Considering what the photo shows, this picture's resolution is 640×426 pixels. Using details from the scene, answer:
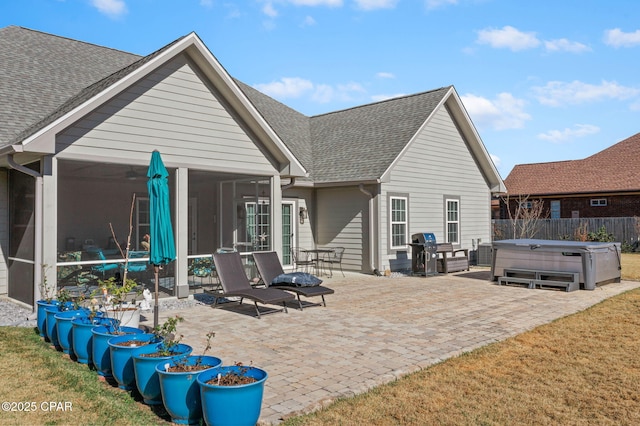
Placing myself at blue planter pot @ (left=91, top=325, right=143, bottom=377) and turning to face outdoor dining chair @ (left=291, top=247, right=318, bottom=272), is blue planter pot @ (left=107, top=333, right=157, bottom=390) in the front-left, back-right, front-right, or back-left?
back-right

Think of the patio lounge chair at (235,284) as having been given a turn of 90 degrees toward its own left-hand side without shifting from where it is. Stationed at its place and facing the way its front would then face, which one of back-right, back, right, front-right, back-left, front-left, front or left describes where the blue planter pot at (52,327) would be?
back

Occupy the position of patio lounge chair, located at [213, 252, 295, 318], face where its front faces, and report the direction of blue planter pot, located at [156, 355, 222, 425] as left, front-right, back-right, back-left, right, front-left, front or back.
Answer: front-right

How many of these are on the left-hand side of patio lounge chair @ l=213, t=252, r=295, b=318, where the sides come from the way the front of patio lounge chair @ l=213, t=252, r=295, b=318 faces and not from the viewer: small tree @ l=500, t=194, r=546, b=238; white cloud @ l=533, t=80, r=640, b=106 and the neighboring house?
3

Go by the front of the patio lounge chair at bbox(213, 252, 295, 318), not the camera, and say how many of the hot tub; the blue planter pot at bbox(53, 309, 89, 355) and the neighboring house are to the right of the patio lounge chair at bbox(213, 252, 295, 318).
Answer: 1

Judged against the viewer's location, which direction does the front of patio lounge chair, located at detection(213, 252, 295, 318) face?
facing the viewer and to the right of the viewer

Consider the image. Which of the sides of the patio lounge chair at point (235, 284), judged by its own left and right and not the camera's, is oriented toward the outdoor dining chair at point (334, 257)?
left

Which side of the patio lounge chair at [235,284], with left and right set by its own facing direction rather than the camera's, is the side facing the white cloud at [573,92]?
left

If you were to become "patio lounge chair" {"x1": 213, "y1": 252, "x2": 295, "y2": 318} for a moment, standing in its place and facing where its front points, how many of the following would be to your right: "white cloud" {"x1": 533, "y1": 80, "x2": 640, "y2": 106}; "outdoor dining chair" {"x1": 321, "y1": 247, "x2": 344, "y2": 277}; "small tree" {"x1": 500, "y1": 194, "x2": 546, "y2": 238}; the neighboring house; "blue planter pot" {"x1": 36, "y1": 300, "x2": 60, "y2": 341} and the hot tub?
1

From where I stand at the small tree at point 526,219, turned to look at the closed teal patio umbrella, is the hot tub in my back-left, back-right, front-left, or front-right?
front-left

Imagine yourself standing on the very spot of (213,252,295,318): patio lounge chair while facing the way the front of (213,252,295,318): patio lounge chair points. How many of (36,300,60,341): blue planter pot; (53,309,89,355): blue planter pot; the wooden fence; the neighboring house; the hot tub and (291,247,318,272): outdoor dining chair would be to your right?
2

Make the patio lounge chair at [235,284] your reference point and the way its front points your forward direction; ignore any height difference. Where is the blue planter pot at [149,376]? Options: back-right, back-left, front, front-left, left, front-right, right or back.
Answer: front-right

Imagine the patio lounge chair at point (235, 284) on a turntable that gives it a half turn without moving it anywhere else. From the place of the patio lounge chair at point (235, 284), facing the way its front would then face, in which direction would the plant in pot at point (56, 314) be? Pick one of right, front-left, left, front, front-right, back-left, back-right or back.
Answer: left

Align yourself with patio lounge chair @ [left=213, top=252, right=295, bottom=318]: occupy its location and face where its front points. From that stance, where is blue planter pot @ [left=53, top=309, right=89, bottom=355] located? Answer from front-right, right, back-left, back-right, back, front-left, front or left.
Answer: right

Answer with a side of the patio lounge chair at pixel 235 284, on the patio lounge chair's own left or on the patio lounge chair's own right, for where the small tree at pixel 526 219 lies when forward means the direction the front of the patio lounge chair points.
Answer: on the patio lounge chair's own left

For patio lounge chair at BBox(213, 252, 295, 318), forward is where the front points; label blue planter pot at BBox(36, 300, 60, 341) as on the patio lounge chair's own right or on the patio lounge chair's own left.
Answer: on the patio lounge chair's own right

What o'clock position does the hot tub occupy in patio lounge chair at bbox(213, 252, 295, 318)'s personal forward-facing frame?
The hot tub is roughly at 10 o'clock from the patio lounge chair.
